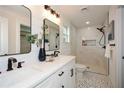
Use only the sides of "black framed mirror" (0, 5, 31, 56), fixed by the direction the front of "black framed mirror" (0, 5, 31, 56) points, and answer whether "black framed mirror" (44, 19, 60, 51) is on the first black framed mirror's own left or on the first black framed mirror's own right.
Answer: on the first black framed mirror's own left

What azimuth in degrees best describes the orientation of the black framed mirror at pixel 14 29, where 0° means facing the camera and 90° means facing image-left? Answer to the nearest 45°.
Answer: approximately 315°

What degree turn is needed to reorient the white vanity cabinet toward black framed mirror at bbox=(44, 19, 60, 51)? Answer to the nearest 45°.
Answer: approximately 135° to its left

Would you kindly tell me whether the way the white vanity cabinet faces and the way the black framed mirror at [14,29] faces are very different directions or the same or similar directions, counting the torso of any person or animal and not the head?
same or similar directions

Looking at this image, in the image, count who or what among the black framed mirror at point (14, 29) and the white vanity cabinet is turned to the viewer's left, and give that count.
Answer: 0

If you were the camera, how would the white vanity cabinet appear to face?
facing the viewer and to the right of the viewer
